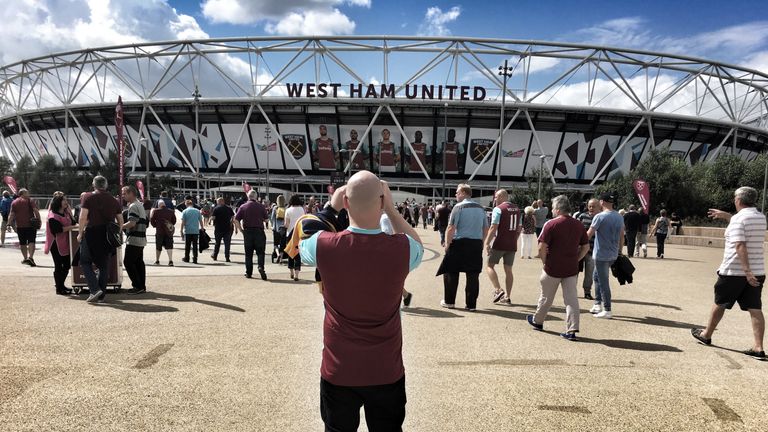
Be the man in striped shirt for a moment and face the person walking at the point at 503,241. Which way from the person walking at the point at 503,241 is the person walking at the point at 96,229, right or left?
left

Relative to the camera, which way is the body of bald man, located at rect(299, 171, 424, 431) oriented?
away from the camera

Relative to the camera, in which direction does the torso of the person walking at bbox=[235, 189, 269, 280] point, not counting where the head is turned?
away from the camera

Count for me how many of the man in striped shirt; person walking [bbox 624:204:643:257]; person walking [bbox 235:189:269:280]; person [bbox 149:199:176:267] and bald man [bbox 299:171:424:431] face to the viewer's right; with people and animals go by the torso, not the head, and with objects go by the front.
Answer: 0

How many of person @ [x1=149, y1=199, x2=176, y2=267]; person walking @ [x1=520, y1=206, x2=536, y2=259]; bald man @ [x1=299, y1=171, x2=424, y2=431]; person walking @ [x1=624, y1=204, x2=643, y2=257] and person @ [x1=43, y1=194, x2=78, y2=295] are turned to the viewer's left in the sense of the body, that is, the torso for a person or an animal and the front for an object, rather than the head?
0

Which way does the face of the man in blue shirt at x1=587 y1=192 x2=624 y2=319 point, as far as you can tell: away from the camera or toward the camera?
away from the camera

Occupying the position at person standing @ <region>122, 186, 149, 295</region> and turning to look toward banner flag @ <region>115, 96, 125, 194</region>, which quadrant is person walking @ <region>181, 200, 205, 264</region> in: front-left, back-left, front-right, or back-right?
front-right

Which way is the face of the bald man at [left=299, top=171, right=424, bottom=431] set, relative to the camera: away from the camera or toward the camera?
away from the camera

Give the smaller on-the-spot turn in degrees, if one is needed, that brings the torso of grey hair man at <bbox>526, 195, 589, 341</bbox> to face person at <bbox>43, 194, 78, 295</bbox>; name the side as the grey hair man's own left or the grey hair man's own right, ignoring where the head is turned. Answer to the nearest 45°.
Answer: approximately 45° to the grey hair man's own left

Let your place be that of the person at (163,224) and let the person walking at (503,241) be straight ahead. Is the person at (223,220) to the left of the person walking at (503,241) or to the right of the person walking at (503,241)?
left

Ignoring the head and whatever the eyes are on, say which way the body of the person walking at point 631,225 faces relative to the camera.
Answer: away from the camera

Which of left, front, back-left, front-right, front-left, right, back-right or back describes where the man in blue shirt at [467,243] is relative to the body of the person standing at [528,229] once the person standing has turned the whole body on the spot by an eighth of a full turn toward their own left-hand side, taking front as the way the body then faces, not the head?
back-left

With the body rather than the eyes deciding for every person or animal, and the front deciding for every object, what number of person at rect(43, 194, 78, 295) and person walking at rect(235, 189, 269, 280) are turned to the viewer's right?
1

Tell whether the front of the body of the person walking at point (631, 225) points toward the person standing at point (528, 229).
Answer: no

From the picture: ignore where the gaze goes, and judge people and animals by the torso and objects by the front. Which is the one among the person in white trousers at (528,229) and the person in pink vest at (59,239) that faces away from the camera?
the person in white trousers at (528,229)

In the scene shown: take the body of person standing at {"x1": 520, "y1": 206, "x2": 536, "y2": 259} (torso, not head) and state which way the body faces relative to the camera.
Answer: away from the camera
